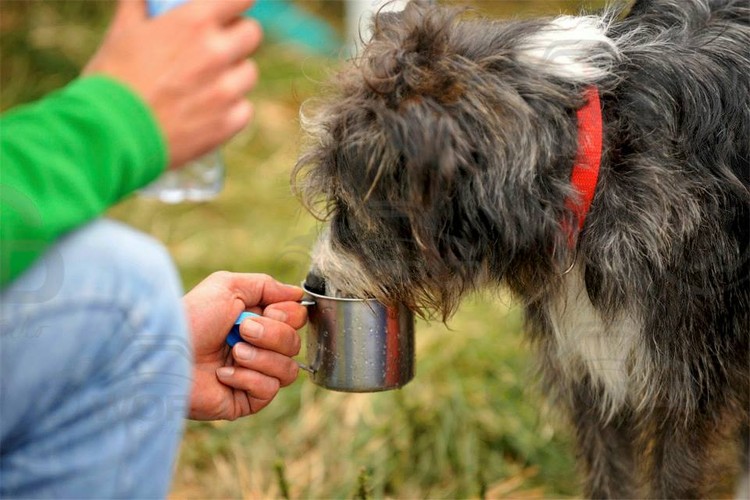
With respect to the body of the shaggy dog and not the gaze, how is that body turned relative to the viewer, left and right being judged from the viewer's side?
facing to the left of the viewer
